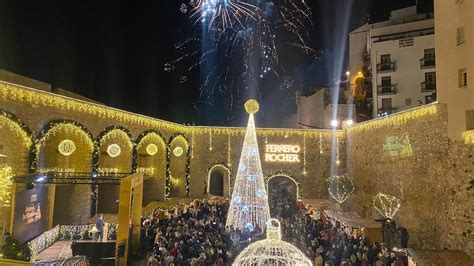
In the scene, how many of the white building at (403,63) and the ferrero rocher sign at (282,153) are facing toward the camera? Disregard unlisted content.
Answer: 2

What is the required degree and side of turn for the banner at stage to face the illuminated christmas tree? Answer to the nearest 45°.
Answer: approximately 45° to its left

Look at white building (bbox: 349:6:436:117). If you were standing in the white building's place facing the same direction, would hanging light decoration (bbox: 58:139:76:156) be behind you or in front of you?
in front

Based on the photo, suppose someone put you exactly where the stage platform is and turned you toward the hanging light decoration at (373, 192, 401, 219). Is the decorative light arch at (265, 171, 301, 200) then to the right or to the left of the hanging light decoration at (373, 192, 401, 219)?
left

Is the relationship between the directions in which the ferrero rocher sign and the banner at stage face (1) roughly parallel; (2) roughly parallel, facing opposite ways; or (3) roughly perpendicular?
roughly perpendicular

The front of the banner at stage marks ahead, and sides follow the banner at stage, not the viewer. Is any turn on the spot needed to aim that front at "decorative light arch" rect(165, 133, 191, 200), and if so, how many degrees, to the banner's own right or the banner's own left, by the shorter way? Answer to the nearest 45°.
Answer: approximately 90° to the banner's own left

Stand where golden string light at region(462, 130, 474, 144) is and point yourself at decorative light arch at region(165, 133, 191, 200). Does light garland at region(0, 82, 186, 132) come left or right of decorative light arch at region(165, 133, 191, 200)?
left

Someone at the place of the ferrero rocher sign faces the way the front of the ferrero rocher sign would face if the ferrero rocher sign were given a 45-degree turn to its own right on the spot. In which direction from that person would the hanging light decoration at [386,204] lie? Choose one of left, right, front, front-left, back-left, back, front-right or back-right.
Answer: left

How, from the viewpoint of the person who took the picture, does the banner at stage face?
facing the viewer and to the right of the viewer

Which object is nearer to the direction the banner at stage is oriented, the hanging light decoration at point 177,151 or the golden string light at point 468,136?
the golden string light

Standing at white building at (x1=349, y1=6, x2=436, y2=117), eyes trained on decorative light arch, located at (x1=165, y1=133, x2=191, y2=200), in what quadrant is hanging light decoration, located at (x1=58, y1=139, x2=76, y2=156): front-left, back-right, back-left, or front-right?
front-left

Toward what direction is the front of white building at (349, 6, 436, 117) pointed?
toward the camera

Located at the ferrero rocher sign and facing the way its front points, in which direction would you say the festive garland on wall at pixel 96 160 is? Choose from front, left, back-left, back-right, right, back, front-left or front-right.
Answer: front-right

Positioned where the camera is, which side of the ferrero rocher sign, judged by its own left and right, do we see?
front

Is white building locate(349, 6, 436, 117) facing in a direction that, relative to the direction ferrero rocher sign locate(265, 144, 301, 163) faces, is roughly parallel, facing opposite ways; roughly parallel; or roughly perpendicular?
roughly parallel
